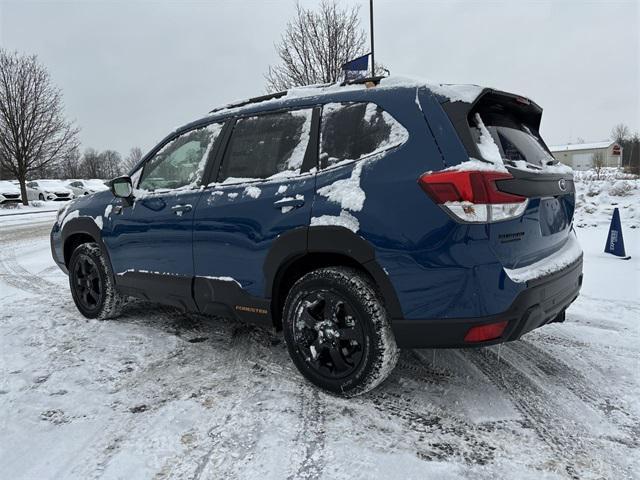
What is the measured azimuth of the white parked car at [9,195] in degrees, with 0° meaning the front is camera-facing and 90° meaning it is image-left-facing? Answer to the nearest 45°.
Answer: approximately 315°

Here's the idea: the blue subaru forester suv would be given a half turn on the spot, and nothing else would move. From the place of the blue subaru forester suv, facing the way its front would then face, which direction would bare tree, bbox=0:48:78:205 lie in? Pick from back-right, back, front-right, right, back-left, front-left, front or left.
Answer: back

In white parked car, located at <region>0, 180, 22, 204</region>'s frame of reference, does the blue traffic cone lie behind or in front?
in front

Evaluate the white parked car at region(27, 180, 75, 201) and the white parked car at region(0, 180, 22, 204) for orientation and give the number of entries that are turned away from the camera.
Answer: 0

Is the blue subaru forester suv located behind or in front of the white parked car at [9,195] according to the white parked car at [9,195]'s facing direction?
in front

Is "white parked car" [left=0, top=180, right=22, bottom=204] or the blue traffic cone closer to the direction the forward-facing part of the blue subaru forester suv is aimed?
the white parked car

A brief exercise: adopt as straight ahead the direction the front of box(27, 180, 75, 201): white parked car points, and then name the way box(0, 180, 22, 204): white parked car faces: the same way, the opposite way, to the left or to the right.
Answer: the same way

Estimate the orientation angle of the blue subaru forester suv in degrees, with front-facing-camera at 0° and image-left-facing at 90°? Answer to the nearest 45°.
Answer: approximately 135°

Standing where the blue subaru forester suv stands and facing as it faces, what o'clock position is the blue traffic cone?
The blue traffic cone is roughly at 3 o'clock from the blue subaru forester suv.

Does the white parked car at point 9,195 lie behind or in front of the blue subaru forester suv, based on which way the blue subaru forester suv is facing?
in front

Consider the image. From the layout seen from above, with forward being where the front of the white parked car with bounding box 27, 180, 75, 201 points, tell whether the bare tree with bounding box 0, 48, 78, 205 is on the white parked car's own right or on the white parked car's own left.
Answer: on the white parked car's own right

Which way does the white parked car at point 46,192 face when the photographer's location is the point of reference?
facing the viewer and to the right of the viewer

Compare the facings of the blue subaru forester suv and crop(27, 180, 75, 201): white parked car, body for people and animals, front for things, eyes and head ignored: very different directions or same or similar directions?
very different directions
